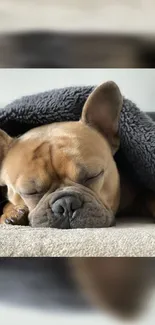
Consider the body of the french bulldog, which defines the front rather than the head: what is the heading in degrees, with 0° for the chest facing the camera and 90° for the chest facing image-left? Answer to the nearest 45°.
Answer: approximately 0°
